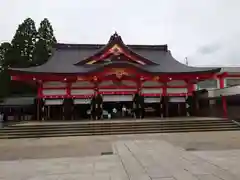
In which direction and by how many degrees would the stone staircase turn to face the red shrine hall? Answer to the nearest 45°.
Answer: approximately 180°

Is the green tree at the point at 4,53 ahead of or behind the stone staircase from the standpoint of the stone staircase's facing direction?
behind

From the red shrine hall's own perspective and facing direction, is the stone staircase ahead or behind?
ahead

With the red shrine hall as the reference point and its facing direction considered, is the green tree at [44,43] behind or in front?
behind

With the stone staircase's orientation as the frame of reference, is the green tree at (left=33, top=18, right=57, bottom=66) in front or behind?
behind

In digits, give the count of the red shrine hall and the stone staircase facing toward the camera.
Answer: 2

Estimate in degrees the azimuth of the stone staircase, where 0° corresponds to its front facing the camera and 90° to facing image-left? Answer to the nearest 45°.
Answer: approximately 0°

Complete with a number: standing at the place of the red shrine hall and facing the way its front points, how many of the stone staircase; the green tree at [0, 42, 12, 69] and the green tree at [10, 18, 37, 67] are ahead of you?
1

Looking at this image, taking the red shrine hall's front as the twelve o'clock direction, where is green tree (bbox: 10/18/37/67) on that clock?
The green tree is roughly at 5 o'clock from the red shrine hall.

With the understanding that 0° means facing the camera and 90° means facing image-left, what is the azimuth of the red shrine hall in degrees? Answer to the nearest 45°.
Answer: approximately 0°

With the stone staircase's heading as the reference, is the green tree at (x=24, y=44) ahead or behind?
behind

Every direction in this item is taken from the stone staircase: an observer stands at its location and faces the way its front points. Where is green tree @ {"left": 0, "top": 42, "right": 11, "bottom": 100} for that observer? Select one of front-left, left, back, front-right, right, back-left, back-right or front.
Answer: back-right
